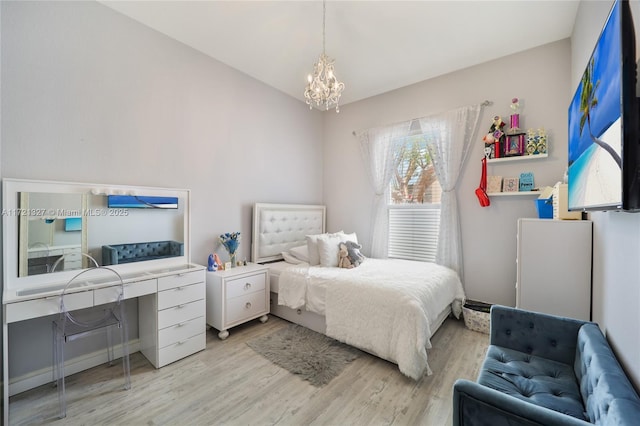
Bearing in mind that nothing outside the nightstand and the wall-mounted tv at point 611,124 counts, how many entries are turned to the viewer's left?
1

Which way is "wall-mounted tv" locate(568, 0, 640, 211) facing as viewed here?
to the viewer's left

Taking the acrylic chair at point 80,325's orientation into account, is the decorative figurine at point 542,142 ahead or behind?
behind

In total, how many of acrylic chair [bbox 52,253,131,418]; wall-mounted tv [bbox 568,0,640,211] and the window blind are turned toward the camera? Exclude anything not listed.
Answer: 1

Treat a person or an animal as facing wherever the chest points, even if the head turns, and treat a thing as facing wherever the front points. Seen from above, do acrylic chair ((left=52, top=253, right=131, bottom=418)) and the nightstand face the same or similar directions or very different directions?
very different directions

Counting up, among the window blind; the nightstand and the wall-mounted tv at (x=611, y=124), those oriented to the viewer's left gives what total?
1

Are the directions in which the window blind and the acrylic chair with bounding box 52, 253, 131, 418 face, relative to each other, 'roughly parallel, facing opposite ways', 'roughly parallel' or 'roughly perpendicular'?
roughly perpendicular

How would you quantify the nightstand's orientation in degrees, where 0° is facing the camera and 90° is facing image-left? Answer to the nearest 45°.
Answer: approximately 315°

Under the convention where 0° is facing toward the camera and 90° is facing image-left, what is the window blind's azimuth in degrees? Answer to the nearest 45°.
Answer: approximately 0°

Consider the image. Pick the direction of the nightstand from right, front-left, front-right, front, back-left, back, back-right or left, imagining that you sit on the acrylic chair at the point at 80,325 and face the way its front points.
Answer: back-right

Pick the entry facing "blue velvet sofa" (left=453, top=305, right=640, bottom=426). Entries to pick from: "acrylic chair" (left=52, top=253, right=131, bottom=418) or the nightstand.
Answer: the nightstand

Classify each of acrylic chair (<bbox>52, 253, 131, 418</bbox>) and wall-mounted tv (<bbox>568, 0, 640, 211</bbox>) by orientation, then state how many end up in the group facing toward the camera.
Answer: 0

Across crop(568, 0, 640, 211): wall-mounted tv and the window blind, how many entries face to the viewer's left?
1
